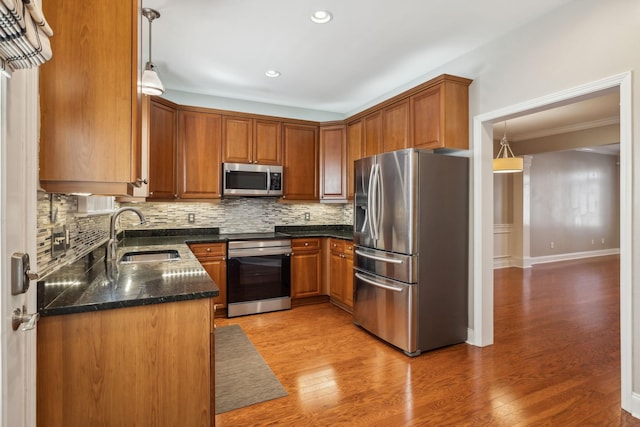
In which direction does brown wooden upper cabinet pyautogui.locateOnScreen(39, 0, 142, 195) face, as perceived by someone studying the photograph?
facing to the right of the viewer

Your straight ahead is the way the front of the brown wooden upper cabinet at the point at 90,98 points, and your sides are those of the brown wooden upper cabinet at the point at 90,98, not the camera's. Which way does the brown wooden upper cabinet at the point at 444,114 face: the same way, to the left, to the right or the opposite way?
the opposite way

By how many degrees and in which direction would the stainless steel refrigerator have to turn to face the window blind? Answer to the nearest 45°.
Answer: approximately 45° to its left

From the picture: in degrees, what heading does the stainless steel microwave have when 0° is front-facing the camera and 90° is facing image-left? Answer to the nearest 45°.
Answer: approximately 0°

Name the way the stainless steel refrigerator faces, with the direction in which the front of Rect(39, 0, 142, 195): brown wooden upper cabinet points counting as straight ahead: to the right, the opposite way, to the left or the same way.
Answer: the opposite way
